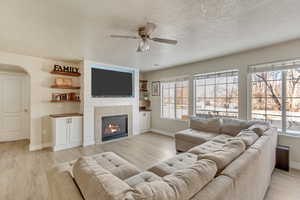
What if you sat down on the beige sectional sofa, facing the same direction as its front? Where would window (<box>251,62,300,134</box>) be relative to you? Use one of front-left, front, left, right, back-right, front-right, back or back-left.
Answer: right

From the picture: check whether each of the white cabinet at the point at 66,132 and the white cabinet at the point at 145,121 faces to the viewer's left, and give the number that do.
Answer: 0

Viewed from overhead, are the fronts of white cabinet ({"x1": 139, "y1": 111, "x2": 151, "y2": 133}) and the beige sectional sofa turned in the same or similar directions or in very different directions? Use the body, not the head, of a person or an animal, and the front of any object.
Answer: very different directions

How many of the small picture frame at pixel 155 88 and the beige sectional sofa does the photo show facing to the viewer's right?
0

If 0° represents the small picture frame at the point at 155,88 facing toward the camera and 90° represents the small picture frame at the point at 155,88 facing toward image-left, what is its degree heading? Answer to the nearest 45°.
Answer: approximately 45°

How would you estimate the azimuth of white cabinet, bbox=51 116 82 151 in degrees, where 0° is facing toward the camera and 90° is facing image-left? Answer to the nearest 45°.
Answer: approximately 315°

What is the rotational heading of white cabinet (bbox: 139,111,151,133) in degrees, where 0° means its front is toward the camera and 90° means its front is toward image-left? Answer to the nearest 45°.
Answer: approximately 315°

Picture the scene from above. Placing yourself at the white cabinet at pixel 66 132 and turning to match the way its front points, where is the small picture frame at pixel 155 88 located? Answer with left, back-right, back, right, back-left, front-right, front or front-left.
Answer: front-left

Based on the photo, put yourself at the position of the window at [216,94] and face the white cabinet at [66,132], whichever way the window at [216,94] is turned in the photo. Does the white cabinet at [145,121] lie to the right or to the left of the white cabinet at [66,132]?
right

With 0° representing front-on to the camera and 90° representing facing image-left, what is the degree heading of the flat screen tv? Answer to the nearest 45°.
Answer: approximately 315°

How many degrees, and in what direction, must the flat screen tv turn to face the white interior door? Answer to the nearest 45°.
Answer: approximately 135° to its right

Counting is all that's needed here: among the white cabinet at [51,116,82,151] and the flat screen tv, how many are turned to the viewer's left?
0

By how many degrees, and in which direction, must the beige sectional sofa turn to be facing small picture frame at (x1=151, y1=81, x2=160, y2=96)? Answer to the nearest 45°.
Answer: approximately 45° to its right
